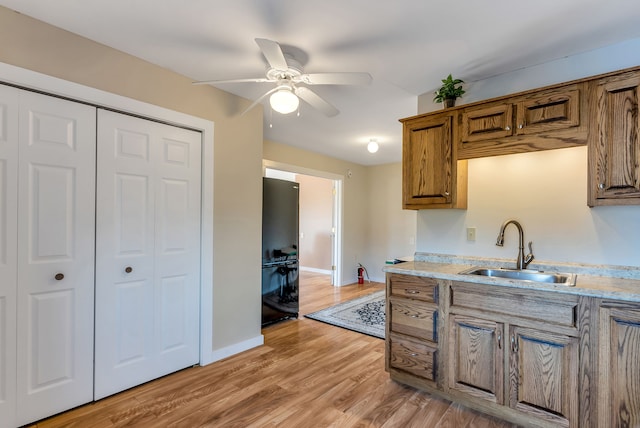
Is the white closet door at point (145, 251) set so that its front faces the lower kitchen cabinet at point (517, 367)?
yes

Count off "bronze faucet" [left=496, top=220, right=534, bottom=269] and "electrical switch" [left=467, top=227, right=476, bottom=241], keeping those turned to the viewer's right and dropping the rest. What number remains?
0

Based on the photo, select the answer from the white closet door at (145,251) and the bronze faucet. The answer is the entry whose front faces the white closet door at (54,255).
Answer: the bronze faucet

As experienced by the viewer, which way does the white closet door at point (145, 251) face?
facing the viewer and to the right of the viewer

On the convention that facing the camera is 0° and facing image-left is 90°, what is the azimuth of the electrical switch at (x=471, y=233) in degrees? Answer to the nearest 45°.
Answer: approximately 0°

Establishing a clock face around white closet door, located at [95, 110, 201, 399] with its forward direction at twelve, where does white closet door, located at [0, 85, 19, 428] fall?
white closet door, located at [0, 85, 19, 428] is roughly at 4 o'clock from white closet door, located at [95, 110, 201, 399].

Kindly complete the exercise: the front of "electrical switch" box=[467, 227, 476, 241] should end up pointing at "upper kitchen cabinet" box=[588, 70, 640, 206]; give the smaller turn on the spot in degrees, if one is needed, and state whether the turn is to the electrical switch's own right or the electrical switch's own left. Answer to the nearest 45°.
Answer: approximately 45° to the electrical switch's own left
